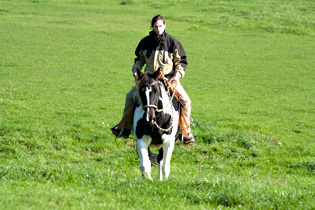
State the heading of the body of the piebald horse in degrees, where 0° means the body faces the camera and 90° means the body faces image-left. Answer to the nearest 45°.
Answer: approximately 0°

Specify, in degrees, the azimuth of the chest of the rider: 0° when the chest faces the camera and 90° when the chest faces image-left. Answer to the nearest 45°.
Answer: approximately 0°
